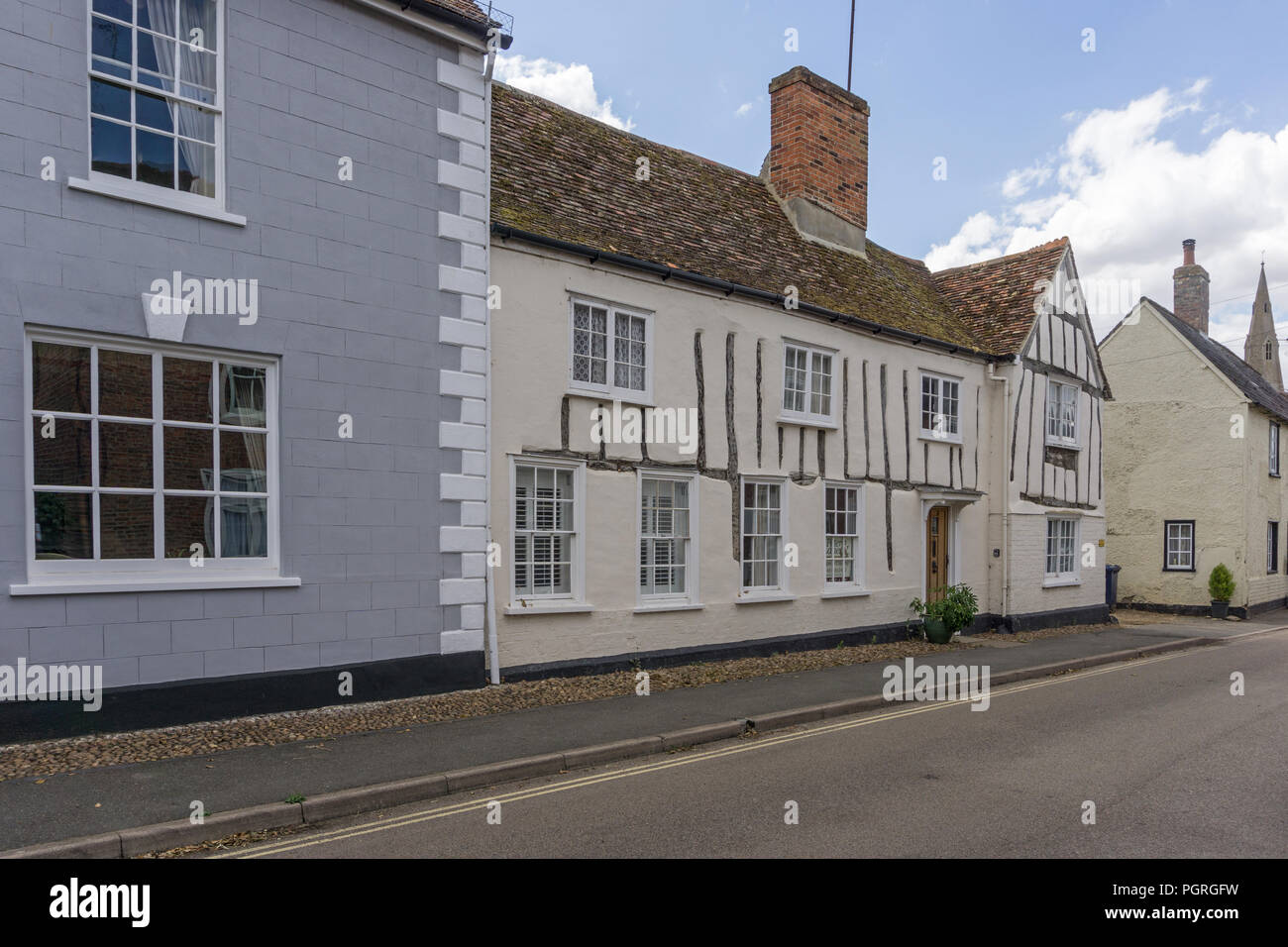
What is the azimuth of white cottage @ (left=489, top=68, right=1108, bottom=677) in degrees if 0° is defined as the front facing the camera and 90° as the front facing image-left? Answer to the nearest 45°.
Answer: approximately 315°

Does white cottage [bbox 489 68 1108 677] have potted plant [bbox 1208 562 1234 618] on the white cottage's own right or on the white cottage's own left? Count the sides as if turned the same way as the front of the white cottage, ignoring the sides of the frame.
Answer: on the white cottage's own left
